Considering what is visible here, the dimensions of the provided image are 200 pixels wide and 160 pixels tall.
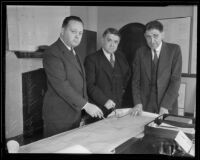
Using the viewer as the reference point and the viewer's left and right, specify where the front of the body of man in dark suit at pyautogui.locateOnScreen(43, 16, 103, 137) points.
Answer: facing the viewer and to the right of the viewer
